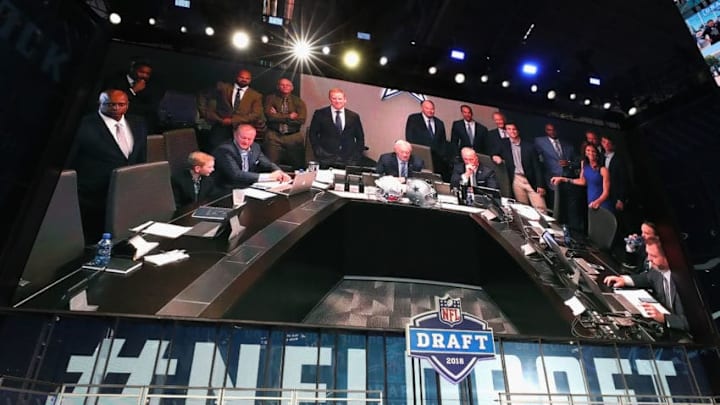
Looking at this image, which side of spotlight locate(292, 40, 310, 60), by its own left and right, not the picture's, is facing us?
front

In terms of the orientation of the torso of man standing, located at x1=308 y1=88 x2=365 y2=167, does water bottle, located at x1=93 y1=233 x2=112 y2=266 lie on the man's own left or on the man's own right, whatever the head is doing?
on the man's own right

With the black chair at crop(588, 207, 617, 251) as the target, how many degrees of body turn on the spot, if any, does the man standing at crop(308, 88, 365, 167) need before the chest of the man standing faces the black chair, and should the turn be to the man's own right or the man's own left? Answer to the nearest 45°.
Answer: approximately 90° to the man's own left

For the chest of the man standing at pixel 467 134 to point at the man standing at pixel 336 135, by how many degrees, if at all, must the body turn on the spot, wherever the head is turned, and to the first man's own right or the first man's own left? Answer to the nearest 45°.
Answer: approximately 45° to the first man's own right

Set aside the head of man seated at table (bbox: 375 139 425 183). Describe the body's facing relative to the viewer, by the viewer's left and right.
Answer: facing the viewer

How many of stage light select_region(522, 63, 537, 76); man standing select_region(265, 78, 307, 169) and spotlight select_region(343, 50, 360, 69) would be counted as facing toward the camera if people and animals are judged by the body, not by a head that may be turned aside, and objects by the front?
3

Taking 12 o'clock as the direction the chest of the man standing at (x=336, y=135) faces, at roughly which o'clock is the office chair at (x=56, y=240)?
The office chair is roughly at 2 o'clock from the man standing.

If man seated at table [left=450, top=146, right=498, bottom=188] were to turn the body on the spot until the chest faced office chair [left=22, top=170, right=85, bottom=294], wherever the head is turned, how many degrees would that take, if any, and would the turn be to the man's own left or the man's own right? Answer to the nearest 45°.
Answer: approximately 45° to the man's own right

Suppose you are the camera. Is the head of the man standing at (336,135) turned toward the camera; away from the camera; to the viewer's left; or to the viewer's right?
toward the camera
